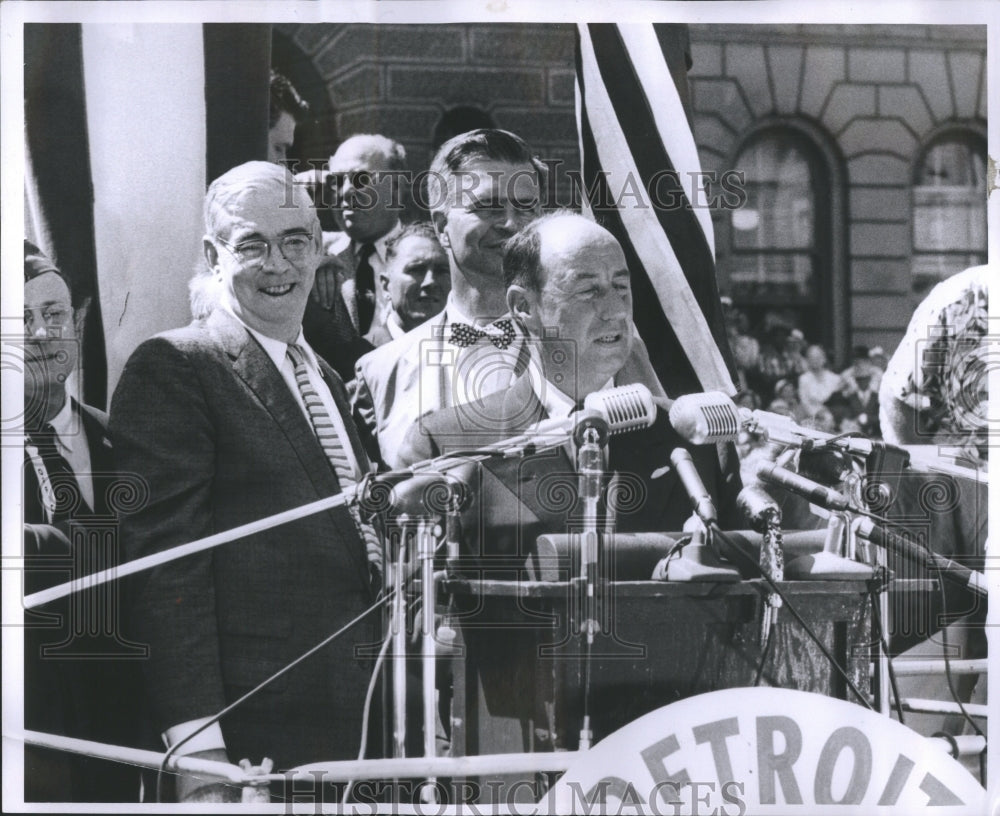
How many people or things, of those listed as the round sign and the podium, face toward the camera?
2

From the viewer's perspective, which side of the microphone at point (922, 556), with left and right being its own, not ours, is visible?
left

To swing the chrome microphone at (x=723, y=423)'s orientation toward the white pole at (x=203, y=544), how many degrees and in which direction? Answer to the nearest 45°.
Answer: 0° — it already faces it

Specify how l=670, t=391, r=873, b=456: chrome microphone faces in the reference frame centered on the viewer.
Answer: facing to the left of the viewer

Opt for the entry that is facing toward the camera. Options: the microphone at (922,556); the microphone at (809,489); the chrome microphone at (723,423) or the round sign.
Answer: the round sign

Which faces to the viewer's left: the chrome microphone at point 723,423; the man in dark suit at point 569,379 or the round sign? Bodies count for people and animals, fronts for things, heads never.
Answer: the chrome microphone

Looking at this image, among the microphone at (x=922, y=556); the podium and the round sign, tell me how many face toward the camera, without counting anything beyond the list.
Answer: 2

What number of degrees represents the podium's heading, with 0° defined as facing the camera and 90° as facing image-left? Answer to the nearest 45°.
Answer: approximately 0°

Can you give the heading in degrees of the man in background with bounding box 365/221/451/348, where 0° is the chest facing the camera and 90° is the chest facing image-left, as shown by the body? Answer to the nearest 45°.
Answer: approximately 315°

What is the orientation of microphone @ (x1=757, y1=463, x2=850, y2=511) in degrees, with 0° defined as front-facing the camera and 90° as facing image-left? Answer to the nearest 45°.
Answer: approximately 90°
